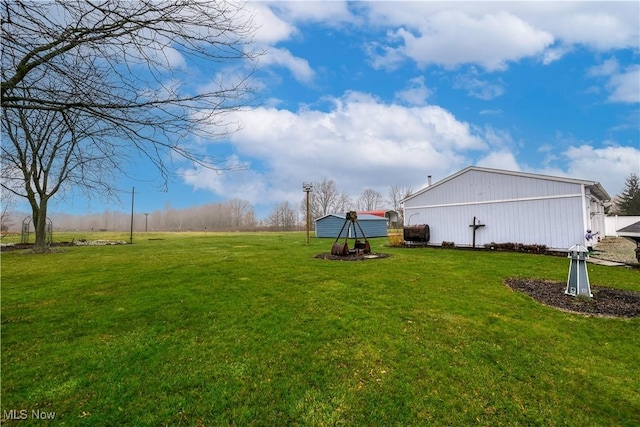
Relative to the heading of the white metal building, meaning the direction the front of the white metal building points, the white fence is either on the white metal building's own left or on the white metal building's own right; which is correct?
on the white metal building's own left
